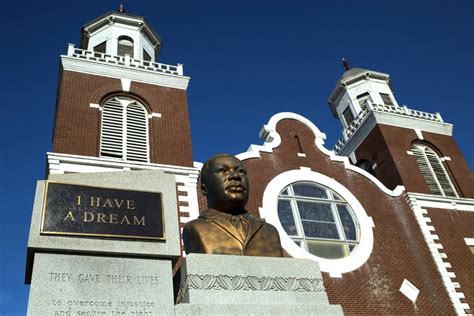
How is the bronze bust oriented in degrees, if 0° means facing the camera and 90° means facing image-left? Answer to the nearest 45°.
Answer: approximately 315°

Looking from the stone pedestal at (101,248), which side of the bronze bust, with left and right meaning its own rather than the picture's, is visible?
right

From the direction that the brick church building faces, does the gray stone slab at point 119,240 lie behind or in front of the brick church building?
in front

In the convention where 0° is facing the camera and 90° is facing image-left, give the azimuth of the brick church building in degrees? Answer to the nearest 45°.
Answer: approximately 0°

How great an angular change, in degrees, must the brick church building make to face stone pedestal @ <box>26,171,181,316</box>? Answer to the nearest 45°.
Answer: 0° — it already faces it

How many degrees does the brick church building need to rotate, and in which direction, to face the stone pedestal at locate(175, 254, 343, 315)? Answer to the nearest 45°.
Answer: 0° — it already faces it

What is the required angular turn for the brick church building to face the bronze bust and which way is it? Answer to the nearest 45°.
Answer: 0° — it already faces it

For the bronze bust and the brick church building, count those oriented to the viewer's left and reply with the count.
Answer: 0
